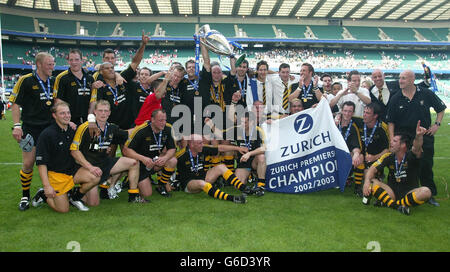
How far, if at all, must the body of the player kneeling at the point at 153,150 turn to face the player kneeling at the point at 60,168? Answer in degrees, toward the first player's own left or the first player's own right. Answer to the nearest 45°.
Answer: approximately 90° to the first player's own right

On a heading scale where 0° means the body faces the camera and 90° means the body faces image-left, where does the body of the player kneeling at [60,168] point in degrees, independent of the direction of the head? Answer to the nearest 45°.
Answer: approximately 315°

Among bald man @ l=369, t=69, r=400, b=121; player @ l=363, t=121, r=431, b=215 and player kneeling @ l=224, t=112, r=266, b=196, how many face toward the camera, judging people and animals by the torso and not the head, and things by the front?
3

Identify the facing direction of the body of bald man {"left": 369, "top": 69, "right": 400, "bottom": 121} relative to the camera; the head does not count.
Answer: toward the camera

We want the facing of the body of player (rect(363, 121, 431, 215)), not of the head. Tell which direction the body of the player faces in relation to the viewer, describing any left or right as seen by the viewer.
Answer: facing the viewer

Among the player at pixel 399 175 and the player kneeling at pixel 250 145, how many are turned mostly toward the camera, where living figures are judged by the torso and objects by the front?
2

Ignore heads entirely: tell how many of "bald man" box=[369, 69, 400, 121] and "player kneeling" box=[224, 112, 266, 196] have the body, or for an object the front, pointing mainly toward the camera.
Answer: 2

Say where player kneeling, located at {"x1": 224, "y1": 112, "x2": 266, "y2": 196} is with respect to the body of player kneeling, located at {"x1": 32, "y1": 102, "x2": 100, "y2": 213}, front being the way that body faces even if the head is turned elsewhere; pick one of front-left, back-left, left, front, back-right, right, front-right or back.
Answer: front-left

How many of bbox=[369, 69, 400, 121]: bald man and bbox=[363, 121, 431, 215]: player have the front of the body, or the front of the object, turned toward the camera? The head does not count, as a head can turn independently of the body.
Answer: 2

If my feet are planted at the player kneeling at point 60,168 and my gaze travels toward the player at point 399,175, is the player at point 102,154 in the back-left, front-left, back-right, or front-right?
front-left

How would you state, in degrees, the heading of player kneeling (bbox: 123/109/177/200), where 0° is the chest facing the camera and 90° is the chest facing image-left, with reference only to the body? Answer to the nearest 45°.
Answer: approximately 315°

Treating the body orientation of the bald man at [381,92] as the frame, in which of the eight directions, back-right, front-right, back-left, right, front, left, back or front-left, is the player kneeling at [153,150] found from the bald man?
front-right

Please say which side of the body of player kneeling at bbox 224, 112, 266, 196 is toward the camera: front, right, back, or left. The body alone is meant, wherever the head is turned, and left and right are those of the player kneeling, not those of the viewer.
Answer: front

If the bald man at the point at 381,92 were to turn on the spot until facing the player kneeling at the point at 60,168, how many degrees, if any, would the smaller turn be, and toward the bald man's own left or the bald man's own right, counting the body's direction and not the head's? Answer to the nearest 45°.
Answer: approximately 45° to the bald man's own right

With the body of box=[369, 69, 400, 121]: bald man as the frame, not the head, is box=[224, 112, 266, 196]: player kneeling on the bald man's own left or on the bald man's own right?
on the bald man's own right
